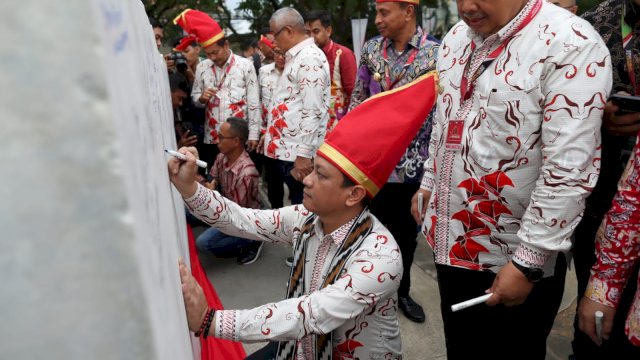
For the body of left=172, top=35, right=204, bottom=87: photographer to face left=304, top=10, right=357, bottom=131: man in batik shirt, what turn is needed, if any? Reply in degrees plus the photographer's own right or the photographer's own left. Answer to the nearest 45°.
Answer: approximately 90° to the photographer's own left

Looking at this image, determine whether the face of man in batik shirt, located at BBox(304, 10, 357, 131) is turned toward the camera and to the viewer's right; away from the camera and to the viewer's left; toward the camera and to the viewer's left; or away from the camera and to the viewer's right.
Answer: toward the camera and to the viewer's left

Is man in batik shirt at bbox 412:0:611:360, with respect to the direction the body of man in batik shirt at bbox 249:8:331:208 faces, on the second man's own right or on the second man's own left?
on the second man's own left

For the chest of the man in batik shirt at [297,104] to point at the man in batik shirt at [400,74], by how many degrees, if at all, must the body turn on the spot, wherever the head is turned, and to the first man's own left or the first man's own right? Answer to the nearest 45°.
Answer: approximately 135° to the first man's own left

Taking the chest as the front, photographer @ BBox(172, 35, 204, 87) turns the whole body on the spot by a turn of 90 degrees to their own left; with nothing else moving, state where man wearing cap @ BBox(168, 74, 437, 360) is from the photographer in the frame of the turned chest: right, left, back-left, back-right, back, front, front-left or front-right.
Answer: front-right

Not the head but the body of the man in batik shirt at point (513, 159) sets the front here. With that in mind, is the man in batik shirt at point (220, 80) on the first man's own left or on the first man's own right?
on the first man's own right

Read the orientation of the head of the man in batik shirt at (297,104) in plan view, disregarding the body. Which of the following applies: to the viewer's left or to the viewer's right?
to the viewer's left

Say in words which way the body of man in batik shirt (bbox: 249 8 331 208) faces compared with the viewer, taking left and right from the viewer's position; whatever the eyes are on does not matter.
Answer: facing to the left of the viewer

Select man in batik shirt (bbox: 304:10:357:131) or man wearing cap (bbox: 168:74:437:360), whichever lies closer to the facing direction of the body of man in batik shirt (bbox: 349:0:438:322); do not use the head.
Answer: the man wearing cap

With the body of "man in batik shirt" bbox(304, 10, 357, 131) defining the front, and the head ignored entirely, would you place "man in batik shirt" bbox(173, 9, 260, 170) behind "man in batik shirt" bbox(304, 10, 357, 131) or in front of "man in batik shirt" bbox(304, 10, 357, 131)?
in front

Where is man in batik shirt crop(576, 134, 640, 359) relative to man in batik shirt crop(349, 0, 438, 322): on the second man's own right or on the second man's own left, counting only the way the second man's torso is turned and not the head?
on the second man's own left
